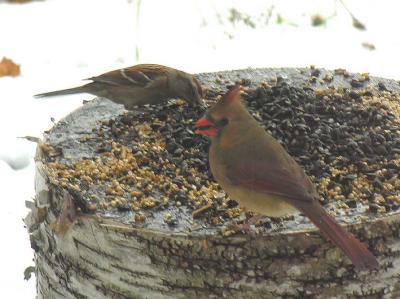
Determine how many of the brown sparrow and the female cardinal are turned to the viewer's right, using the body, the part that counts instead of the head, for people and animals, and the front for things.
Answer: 1

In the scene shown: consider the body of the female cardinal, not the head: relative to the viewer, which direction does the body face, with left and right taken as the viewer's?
facing to the left of the viewer

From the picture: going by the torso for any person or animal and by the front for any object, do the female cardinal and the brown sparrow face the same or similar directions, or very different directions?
very different directions

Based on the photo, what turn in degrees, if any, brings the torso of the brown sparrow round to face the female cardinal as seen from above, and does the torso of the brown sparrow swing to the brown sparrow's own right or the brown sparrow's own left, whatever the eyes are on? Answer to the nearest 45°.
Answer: approximately 90° to the brown sparrow's own right

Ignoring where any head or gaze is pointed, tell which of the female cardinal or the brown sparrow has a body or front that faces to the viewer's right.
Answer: the brown sparrow

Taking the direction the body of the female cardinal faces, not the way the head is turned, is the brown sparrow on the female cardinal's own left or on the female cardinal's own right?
on the female cardinal's own right

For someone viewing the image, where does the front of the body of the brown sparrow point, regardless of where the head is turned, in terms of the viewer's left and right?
facing to the right of the viewer
